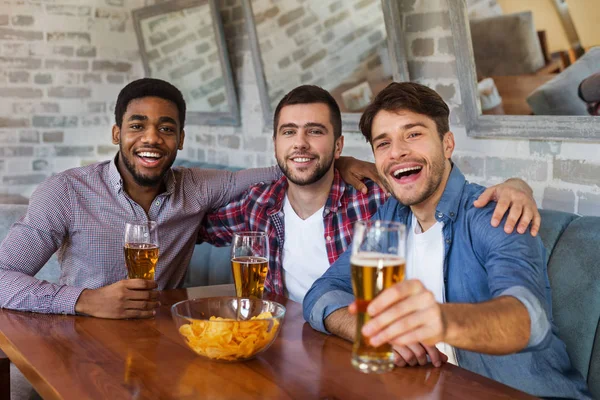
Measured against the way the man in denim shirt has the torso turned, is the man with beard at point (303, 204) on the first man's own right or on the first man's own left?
on the first man's own right

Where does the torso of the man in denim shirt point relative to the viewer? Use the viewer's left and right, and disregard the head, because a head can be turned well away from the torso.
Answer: facing the viewer and to the left of the viewer

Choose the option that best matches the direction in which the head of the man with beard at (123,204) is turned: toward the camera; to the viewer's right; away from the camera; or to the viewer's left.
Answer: toward the camera

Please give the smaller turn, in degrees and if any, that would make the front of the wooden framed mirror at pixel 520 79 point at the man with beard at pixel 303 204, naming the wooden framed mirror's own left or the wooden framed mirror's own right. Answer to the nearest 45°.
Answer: approximately 45° to the wooden framed mirror's own right

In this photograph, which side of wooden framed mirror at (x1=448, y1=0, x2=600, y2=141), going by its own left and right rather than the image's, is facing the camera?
front

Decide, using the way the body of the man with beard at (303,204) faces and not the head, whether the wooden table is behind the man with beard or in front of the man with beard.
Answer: in front

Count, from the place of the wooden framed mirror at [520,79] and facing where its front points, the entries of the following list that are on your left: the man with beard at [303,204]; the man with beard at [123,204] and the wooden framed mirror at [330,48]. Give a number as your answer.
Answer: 0

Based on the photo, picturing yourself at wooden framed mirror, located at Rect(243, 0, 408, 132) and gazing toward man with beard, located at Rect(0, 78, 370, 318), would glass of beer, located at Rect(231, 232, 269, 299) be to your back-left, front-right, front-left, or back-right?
front-left

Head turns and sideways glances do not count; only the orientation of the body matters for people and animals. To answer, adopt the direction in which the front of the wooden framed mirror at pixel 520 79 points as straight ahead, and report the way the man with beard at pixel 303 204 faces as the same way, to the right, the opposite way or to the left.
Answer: the same way

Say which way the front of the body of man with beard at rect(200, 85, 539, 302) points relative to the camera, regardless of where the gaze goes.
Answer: toward the camera

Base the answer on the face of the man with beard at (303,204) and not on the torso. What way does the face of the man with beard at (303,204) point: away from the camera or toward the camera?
toward the camera

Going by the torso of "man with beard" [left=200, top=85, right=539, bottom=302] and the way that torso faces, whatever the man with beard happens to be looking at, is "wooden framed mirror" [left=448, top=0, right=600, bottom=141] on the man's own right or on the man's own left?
on the man's own left

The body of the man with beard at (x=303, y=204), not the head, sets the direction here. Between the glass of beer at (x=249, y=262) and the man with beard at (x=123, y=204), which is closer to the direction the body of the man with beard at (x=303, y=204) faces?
the glass of beer

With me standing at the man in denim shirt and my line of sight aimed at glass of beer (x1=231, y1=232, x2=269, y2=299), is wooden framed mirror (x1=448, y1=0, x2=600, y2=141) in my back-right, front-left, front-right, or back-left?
back-right

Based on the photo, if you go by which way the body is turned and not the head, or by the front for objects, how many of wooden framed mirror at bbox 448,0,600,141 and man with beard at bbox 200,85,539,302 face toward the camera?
2
